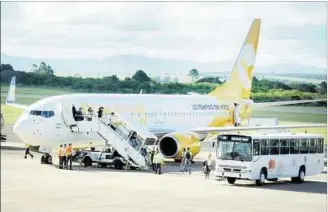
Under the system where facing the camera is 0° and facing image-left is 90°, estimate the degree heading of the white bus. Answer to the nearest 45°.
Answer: approximately 45°

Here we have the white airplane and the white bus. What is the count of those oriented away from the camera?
0

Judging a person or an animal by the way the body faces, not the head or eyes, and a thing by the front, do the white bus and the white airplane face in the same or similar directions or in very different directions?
same or similar directions

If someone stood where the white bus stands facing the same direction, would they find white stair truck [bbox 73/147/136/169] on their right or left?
on their right

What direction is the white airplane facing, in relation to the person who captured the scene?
facing the viewer and to the left of the viewer

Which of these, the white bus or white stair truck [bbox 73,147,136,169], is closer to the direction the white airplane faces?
the white stair truck

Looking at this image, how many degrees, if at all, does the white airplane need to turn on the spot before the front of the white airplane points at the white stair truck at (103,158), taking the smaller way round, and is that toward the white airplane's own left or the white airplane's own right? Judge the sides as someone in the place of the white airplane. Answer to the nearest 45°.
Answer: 0° — it already faces it
